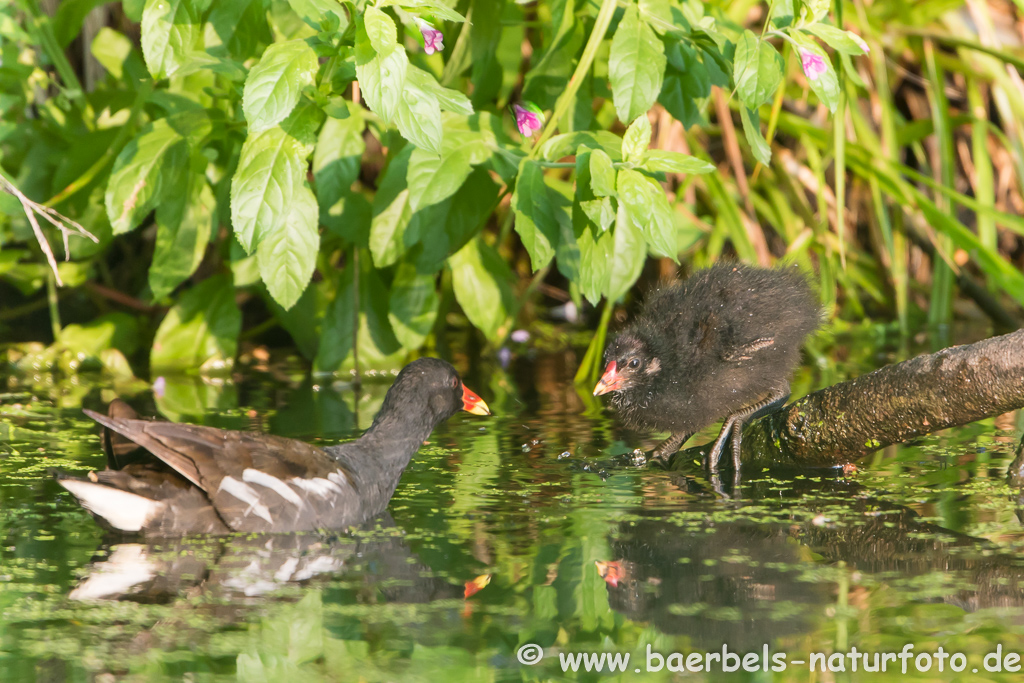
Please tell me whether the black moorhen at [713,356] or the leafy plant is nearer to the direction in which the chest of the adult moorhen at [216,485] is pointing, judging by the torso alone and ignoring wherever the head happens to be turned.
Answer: the black moorhen

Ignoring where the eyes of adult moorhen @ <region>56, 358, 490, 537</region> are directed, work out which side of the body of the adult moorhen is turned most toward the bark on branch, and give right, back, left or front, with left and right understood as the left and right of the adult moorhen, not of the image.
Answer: front

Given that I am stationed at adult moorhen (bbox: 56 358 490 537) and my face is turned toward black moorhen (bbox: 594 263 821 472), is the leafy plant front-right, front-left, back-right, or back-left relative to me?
front-left

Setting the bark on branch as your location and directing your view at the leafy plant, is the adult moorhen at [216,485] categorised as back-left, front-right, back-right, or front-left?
front-left

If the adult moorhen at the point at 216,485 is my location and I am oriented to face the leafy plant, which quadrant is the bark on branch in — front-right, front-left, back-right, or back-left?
front-right

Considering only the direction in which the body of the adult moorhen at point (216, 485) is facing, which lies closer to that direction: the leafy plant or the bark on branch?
the bark on branch

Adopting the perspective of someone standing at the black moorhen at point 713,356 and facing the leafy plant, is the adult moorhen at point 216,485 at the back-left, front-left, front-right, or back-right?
front-left

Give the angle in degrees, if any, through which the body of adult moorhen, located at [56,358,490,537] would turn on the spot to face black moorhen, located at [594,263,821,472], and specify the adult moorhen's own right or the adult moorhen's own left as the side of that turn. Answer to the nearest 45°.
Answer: approximately 45° to the adult moorhen's own left

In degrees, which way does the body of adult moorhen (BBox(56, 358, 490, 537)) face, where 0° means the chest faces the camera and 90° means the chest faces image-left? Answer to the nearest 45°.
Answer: approximately 270°
